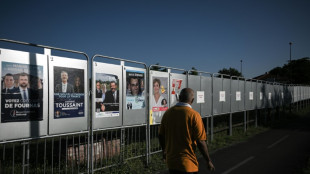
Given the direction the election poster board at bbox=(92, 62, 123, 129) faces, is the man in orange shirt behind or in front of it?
in front

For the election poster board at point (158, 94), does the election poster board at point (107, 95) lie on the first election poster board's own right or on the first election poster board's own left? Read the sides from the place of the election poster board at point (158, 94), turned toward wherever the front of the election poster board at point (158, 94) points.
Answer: on the first election poster board's own right

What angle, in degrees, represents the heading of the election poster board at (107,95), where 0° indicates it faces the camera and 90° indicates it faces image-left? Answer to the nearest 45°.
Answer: approximately 315°

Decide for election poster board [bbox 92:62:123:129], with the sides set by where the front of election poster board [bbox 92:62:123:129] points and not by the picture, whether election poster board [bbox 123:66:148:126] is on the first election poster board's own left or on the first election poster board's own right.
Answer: on the first election poster board's own left

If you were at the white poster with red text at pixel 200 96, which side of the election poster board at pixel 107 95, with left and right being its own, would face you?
left

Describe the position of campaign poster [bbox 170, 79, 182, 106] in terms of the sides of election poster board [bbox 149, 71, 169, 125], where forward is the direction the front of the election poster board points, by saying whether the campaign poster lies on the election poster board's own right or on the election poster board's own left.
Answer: on the election poster board's own left

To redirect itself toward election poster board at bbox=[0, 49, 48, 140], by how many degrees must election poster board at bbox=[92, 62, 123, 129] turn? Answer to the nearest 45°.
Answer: approximately 90° to its right
